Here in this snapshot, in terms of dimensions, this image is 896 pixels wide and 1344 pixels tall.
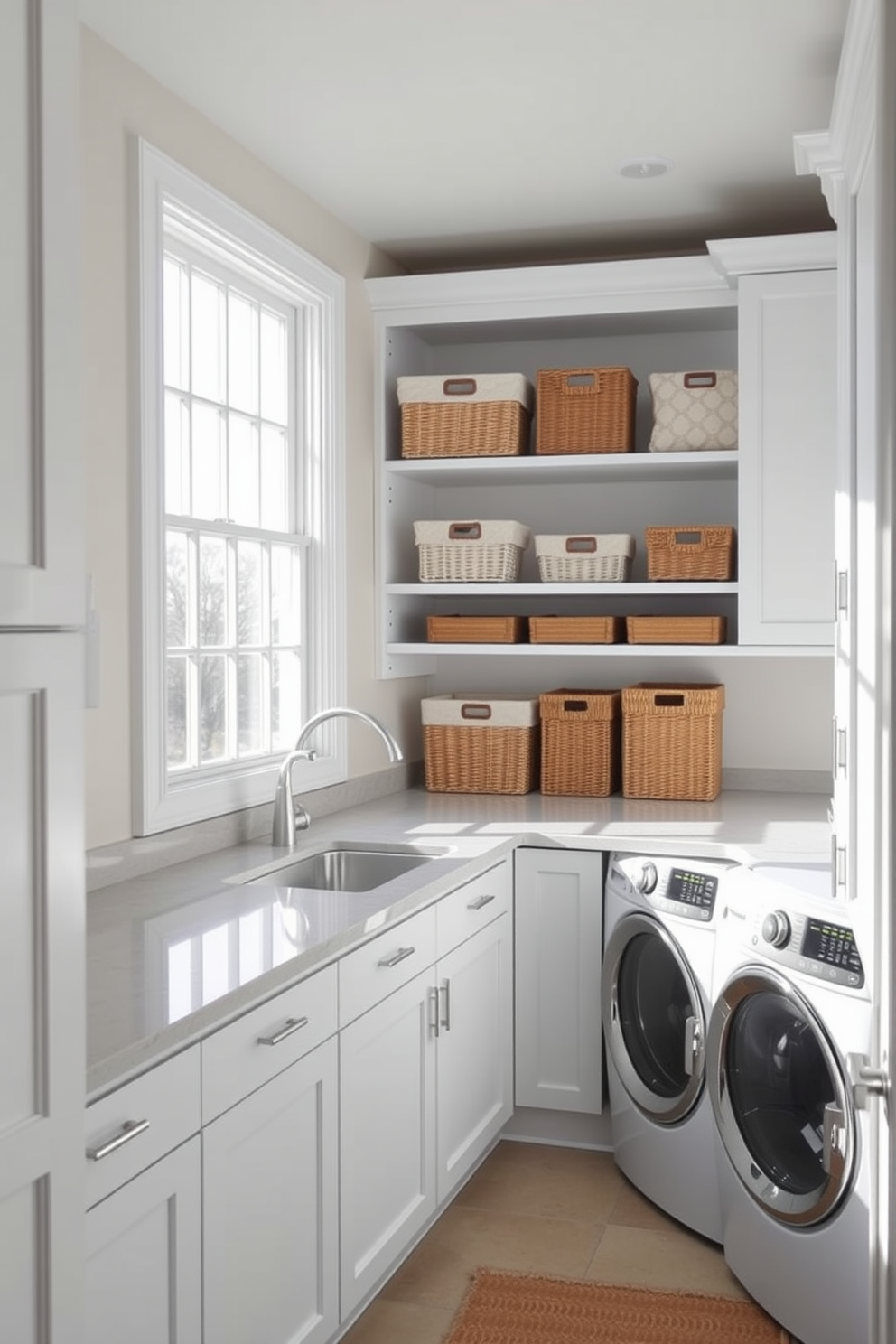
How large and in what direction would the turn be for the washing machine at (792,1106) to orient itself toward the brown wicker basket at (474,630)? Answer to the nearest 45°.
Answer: approximately 90° to its right

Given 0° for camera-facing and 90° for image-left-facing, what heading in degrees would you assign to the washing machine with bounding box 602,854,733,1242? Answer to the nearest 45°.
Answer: approximately 45°

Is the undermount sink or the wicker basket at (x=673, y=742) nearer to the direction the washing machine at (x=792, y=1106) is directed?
the undermount sink

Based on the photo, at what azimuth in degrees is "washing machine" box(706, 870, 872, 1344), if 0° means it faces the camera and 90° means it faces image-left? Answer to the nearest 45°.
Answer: approximately 45°

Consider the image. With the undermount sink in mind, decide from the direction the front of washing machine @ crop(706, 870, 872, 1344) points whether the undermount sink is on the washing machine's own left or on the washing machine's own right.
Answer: on the washing machine's own right

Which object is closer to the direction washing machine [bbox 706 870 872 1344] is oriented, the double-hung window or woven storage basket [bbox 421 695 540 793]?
the double-hung window

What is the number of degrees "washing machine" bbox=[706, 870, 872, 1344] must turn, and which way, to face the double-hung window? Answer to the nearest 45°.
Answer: approximately 45° to its right

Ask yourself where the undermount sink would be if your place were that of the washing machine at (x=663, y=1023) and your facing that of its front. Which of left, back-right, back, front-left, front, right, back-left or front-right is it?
front-right

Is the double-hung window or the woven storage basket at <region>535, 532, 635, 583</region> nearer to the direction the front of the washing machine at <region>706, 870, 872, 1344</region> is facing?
the double-hung window
